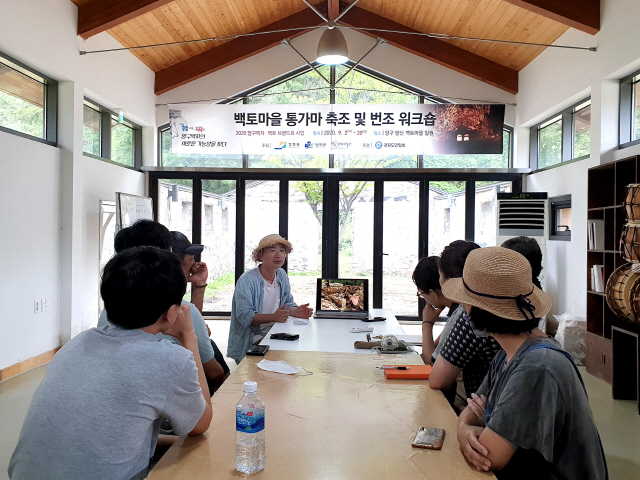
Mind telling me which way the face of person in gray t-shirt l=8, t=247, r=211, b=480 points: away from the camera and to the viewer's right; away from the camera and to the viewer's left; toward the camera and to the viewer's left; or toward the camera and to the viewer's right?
away from the camera and to the viewer's right

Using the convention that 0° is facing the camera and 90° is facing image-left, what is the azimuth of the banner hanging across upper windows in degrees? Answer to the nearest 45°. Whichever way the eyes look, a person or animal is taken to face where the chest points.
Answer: approximately 0°

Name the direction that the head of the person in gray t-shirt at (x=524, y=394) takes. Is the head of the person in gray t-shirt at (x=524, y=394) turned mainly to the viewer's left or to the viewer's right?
to the viewer's left

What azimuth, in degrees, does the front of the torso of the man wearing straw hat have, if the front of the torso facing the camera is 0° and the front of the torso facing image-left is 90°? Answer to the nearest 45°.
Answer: approximately 315°

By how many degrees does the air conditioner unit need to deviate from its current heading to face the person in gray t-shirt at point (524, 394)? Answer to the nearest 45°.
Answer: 0° — it already faces them

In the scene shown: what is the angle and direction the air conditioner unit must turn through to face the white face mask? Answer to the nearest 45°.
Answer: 0° — it already faces it

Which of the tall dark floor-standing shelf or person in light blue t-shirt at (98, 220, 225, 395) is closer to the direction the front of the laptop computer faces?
the person in light blue t-shirt

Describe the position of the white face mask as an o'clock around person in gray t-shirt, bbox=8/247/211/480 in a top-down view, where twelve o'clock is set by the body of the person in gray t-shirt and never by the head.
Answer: The white face mask is roughly at 12 o'clock from the person in gray t-shirt.

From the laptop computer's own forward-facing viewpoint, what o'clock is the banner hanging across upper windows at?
The banner hanging across upper windows is roughly at 6 o'clock from the laptop computer.

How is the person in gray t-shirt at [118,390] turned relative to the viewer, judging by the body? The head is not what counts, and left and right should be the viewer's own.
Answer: facing away from the viewer and to the right of the viewer
